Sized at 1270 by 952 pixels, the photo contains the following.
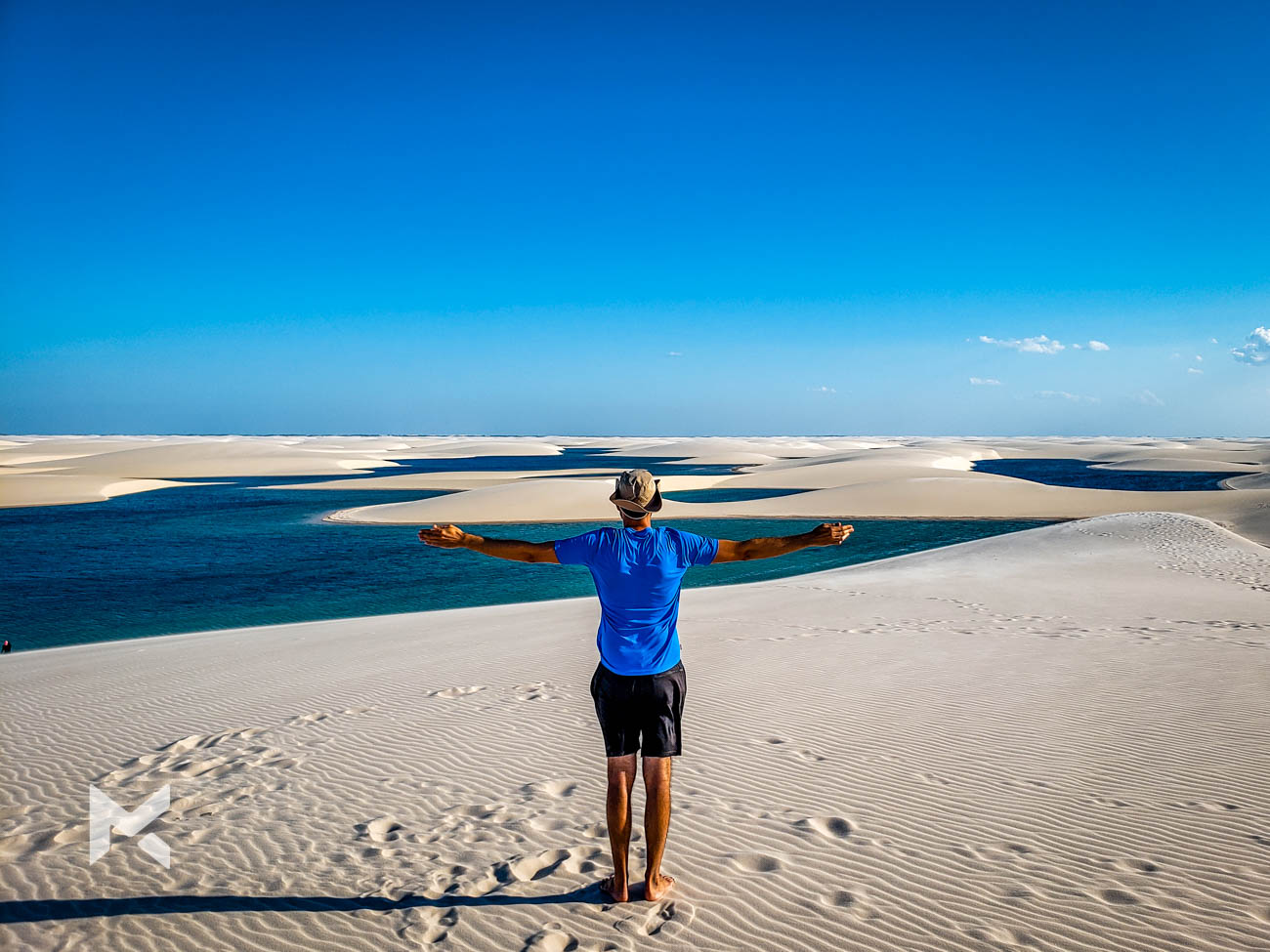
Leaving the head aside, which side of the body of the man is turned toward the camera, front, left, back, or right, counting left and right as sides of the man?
back

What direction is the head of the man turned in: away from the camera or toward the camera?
away from the camera
